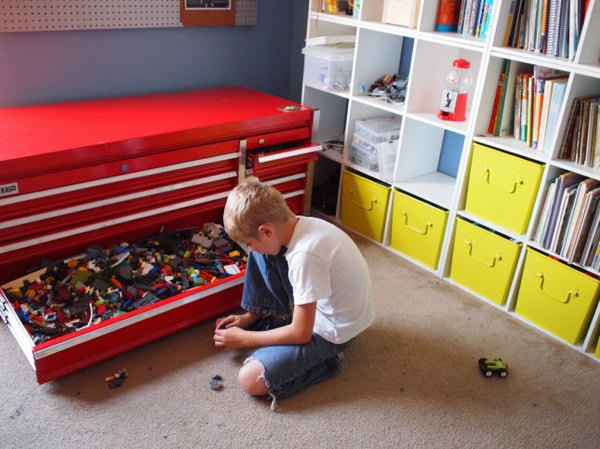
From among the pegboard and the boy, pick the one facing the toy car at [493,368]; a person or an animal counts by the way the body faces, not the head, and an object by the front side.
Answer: the pegboard

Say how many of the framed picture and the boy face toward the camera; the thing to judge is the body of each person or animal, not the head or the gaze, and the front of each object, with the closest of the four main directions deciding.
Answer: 1

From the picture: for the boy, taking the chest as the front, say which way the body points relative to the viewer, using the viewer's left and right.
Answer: facing to the left of the viewer

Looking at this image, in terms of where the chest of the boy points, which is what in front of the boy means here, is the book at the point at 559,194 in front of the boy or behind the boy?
behind

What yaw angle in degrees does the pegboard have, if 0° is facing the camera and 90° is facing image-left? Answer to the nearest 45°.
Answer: approximately 315°

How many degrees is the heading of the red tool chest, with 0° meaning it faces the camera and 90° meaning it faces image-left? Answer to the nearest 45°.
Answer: approximately 315°

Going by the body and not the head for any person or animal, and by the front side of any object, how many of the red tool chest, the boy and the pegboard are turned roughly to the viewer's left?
1

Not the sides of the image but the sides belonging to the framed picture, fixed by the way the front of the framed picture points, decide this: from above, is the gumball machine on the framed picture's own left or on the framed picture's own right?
on the framed picture's own left

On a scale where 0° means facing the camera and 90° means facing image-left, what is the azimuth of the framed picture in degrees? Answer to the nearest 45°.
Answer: approximately 0°

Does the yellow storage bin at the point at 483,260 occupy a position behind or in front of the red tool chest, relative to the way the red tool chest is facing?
in front

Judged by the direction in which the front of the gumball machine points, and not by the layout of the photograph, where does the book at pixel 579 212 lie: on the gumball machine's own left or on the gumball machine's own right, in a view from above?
on the gumball machine's own left

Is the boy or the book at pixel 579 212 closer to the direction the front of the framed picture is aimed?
the boy
